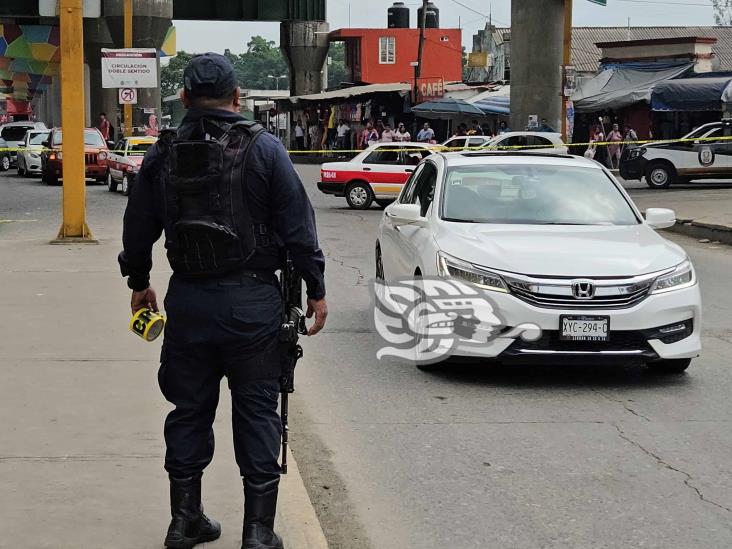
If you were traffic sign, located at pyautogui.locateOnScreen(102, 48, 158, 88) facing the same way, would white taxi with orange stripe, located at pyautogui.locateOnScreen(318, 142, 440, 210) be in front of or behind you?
in front

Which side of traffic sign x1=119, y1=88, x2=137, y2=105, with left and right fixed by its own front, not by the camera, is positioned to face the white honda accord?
front

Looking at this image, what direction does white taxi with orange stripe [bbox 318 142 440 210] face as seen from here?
to the viewer's right

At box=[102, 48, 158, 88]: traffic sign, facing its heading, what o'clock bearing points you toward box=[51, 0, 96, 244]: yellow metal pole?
The yellow metal pole is roughly at 12 o'clock from the traffic sign.

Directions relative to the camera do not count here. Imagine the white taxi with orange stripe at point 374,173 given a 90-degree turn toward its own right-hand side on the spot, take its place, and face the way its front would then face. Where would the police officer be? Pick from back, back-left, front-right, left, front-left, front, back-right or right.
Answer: front

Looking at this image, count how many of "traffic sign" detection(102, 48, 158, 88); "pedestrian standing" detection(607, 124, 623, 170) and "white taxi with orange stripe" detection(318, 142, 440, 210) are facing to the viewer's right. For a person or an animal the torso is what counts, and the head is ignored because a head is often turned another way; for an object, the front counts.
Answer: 1

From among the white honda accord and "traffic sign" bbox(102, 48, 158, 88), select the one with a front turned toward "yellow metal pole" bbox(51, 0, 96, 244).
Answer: the traffic sign

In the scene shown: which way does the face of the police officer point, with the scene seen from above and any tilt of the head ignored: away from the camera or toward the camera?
away from the camera

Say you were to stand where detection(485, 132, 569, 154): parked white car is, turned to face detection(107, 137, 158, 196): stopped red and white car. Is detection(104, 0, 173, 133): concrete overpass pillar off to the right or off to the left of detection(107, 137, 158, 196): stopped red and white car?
right

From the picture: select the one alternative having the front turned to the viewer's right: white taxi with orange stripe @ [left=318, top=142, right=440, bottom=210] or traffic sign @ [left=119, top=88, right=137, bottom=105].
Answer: the white taxi with orange stripe

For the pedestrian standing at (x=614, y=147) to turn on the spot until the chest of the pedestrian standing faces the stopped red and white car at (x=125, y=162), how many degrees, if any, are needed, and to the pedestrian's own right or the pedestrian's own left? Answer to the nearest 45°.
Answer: approximately 45° to the pedestrian's own right
